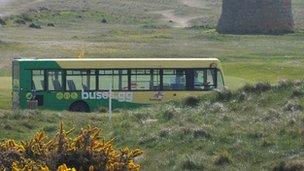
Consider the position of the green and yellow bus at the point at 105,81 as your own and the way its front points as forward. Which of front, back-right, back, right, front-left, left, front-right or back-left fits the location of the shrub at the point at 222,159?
right

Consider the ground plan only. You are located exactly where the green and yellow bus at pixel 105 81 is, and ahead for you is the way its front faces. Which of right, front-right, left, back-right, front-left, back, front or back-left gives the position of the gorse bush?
right

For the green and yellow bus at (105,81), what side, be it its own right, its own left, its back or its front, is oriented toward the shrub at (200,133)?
right

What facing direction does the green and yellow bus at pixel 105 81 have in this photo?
to the viewer's right

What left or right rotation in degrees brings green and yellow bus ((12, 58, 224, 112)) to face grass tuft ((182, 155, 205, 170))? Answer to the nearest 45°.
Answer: approximately 90° to its right

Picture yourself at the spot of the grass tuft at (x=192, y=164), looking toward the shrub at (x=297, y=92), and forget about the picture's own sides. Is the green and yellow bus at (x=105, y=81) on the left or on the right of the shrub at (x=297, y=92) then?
left

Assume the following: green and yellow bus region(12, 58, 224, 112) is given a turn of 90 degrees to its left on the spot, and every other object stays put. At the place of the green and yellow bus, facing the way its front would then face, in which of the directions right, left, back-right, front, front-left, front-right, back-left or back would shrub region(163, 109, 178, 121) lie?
back
